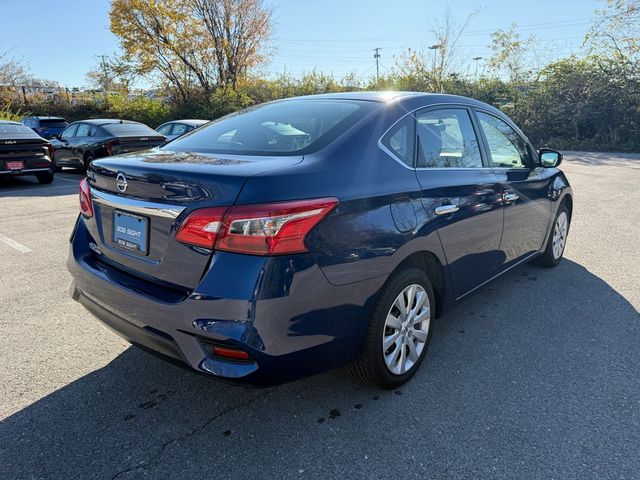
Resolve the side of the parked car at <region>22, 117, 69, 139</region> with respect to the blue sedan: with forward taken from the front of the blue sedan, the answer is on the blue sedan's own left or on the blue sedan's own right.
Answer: on the blue sedan's own left

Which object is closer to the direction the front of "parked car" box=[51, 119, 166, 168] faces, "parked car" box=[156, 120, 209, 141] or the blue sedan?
the parked car

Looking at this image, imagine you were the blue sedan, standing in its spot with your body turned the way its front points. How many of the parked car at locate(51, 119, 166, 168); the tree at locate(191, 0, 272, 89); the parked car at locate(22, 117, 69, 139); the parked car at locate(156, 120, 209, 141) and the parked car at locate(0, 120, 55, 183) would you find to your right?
0

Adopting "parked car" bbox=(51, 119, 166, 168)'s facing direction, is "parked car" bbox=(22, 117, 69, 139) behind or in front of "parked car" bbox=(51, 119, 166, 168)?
in front

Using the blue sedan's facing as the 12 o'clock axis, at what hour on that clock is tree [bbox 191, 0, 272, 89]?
The tree is roughly at 10 o'clock from the blue sedan.

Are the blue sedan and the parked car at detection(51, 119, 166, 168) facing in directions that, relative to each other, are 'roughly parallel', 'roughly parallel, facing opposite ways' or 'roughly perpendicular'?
roughly perpendicular

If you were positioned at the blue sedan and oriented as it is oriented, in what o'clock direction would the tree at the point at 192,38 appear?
The tree is roughly at 10 o'clock from the blue sedan.

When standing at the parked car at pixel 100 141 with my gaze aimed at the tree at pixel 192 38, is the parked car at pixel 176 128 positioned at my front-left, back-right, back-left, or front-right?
front-right

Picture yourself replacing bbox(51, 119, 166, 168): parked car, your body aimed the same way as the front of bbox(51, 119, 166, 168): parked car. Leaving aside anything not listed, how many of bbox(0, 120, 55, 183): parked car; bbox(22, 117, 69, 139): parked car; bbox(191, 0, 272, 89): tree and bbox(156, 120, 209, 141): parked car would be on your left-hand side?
1

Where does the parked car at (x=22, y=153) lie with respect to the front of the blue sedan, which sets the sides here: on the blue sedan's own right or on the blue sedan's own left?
on the blue sedan's own left

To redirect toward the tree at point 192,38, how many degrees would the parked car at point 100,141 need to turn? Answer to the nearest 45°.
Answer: approximately 45° to its right

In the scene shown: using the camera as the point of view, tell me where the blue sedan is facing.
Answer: facing away from the viewer and to the right of the viewer

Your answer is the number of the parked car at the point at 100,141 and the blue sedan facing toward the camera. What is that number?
0

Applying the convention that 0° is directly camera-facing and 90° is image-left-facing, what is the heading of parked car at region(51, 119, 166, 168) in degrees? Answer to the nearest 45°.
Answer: approximately 135°

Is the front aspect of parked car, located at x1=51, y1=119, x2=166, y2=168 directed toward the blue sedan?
no

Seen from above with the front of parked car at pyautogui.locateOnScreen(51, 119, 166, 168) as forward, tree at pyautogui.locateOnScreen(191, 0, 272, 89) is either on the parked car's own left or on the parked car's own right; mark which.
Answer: on the parked car's own right

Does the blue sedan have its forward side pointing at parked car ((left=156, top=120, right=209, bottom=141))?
no
